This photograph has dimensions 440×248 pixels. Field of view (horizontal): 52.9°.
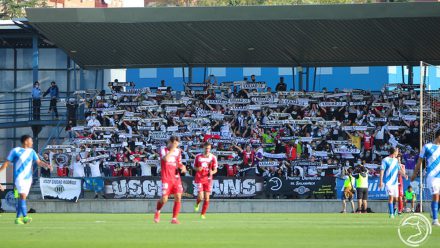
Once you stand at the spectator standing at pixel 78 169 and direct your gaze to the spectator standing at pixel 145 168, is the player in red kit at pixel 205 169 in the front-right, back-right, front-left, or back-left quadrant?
front-right

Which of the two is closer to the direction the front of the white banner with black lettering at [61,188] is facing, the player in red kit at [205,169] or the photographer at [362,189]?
the player in red kit

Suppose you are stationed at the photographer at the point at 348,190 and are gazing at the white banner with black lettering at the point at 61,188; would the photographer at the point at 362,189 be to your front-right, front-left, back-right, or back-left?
back-left

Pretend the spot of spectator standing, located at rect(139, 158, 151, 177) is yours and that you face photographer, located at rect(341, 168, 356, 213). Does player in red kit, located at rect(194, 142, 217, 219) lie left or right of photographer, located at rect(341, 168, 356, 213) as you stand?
right

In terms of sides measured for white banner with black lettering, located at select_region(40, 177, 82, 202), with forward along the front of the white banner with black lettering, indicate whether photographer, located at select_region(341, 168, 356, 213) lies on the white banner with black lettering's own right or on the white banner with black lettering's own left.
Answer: on the white banner with black lettering's own left

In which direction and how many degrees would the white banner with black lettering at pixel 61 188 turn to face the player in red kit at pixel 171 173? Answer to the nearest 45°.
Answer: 0° — it already faces them

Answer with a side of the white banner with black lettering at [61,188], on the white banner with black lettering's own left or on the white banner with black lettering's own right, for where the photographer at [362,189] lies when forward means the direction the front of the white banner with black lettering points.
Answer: on the white banner with black lettering's own left

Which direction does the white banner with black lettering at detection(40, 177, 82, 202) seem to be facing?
toward the camera

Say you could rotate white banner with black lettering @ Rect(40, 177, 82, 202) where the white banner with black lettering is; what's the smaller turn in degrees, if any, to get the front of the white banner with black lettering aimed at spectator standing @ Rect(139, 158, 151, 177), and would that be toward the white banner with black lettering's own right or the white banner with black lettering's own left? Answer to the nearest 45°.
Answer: approximately 90° to the white banner with black lettering's own left
